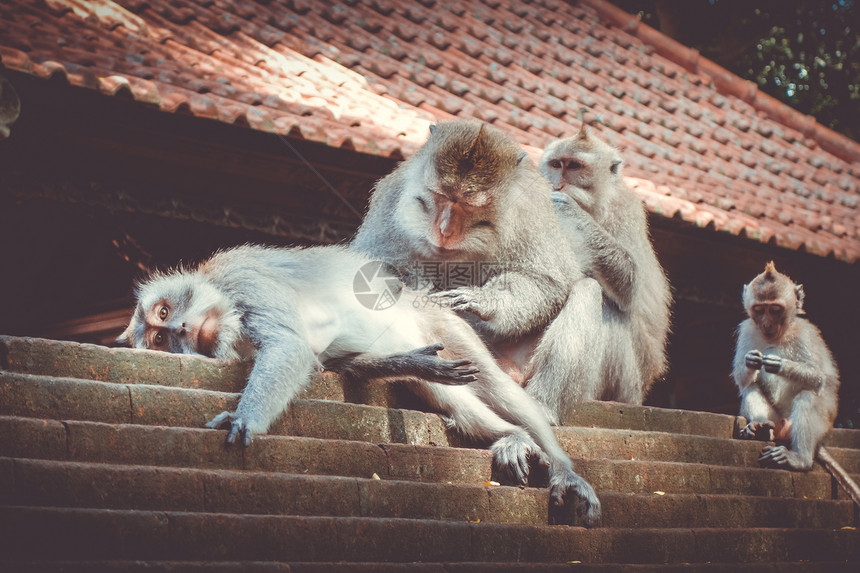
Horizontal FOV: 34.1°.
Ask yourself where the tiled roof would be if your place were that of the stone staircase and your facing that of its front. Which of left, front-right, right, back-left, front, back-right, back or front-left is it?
back

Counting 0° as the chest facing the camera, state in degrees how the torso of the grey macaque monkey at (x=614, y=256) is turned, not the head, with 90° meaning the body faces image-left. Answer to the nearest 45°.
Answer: approximately 45°

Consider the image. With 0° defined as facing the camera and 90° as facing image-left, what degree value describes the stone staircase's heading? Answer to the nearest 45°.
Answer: approximately 0°

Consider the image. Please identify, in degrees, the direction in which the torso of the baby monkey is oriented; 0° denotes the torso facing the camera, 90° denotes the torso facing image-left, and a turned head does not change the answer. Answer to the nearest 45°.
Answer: approximately 45°
